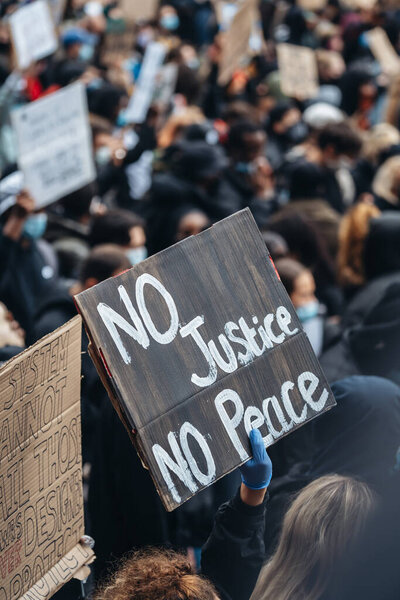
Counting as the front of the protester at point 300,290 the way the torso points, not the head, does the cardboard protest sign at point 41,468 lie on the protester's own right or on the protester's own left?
on the protester's own right

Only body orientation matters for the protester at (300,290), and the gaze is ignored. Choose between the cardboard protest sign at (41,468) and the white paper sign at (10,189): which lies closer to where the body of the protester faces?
the cardboard protest sign

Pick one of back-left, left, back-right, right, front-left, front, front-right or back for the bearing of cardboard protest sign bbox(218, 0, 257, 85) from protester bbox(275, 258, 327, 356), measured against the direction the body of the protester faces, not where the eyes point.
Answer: back-left
